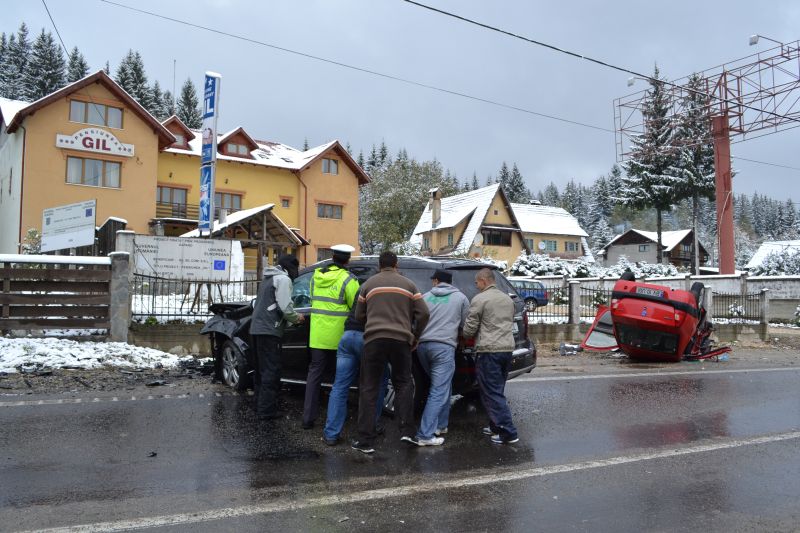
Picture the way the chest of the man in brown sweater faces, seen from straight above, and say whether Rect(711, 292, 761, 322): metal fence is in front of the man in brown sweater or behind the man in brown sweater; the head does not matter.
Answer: in front

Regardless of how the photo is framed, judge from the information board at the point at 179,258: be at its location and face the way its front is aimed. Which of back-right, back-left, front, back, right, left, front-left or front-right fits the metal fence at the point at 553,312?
left

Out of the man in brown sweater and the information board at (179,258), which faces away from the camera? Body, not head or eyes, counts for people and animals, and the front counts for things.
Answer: the man in brown sweater

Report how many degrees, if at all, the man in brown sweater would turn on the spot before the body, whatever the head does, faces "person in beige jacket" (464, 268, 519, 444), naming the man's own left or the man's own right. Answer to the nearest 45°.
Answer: approximately 90° to the man's own right

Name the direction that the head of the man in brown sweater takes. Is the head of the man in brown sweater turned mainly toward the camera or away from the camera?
away from the camera

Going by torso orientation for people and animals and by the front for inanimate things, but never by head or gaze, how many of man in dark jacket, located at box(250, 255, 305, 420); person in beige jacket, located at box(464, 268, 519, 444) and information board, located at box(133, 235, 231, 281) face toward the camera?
1

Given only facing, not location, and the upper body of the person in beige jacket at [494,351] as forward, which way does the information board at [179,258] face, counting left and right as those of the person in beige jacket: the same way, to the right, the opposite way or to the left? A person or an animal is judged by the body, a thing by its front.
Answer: the opposite way

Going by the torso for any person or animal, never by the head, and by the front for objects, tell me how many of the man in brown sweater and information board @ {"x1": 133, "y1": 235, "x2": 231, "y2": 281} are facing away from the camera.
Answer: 1

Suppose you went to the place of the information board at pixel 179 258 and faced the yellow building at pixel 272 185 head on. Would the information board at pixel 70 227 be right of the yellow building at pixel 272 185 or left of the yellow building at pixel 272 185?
left

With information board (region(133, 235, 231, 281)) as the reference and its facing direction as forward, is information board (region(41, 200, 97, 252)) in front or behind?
behind

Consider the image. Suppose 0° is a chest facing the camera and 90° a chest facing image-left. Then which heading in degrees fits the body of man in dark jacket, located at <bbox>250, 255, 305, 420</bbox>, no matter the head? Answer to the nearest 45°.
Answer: approximately 225°

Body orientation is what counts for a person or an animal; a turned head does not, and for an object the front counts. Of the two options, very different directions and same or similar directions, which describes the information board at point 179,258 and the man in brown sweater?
very different directions

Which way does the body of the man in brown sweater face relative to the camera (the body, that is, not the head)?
away from the camera
